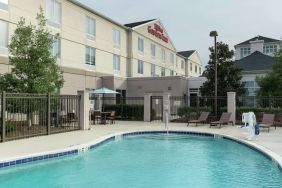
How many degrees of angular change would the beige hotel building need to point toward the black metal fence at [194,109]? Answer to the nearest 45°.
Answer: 0° — it already faces it

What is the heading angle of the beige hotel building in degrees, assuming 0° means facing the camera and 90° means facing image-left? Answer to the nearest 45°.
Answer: approximately 315°

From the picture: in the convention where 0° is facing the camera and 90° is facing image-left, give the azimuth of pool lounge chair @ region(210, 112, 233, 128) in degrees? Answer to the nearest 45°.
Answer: approximately 45°

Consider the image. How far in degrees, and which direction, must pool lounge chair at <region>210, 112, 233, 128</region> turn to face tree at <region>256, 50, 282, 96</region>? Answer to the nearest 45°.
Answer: approximately 135° to its right

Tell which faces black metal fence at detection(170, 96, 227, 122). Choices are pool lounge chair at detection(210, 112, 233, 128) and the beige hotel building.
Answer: the beige hotel building

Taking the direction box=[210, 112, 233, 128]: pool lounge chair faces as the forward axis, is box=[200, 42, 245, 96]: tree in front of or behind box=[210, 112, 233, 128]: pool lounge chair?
behind
